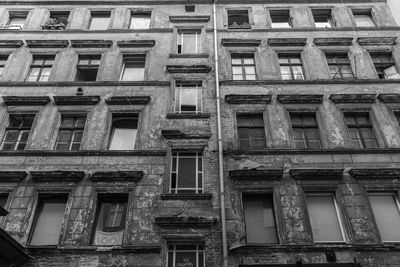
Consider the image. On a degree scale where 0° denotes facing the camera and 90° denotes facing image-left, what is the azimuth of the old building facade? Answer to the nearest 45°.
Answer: approximately 0°
